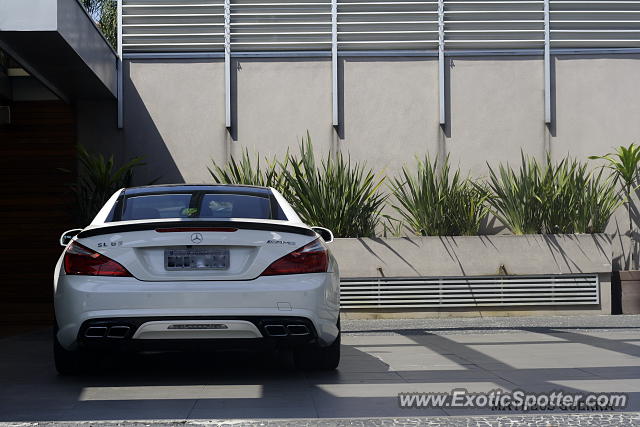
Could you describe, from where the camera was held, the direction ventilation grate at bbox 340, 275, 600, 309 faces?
facing the viewer

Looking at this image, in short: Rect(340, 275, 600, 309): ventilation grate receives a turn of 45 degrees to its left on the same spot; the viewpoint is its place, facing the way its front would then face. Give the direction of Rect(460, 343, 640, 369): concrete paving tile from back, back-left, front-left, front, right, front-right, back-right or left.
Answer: front-right

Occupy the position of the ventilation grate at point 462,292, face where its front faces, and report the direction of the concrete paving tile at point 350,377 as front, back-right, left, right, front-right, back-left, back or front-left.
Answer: front

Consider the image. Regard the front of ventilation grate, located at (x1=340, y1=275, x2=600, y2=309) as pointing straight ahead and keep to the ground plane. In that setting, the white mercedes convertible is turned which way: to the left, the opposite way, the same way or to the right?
the opposite way

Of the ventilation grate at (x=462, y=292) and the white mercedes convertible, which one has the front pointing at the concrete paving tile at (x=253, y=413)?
the ventilation grate

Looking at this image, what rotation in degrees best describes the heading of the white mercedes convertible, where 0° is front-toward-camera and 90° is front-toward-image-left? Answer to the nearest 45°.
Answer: approximately 180°

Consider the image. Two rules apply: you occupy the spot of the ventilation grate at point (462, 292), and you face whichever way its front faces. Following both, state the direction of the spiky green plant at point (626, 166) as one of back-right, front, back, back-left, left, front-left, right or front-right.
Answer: back-left

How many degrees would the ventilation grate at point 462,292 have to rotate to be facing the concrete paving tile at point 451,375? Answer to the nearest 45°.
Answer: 0° — it already faces it

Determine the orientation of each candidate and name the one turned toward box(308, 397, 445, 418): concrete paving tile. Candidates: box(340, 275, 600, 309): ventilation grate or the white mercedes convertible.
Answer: the ventilation grate

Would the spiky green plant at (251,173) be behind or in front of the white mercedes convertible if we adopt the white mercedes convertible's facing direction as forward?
in front

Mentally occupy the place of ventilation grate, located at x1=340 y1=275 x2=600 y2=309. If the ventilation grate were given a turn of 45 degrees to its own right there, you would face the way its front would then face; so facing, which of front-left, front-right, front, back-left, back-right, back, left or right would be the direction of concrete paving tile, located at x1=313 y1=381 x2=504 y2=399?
front-left

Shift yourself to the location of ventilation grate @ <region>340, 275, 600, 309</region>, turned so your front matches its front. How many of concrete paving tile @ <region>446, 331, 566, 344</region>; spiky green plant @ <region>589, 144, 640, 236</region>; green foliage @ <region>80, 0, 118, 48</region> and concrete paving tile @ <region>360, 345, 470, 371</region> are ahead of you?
2

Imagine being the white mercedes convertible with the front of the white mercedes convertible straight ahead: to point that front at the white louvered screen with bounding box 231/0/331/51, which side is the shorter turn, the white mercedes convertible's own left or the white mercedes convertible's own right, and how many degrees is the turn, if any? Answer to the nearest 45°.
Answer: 0° — it already faces it

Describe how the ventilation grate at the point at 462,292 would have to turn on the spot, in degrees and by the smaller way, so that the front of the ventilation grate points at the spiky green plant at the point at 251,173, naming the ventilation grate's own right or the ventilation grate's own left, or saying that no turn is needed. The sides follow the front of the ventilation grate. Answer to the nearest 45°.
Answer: approximately 90° to the ventilation grate's own right

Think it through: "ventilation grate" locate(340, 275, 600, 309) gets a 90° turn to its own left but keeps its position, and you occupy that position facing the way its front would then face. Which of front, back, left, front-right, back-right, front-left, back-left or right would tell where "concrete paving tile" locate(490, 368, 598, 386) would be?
right

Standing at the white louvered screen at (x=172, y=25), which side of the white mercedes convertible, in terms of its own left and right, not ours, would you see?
front

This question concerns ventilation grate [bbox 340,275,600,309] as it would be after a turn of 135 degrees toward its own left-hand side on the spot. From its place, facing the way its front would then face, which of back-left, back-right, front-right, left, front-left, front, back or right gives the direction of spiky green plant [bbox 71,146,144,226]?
back-left
